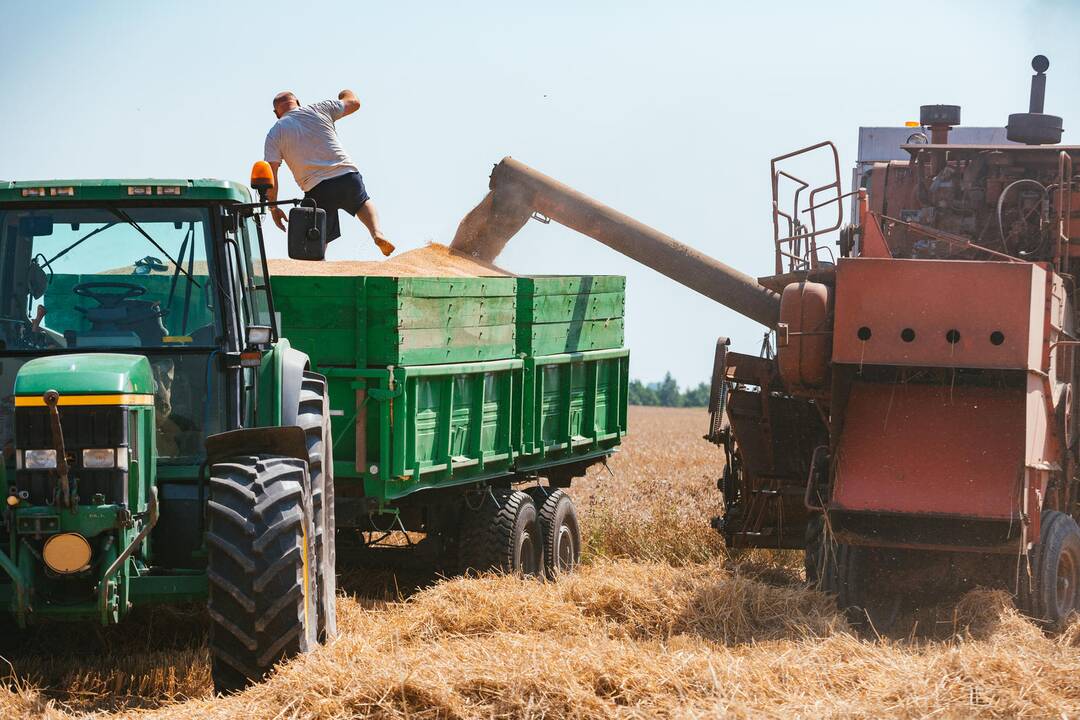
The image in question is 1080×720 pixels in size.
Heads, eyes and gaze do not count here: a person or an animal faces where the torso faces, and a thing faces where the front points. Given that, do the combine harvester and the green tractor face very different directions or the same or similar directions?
very different directions

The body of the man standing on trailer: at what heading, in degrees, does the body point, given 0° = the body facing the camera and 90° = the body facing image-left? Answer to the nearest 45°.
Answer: approximately 180°

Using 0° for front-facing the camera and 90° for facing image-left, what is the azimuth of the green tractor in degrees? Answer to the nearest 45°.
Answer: approximately 0°

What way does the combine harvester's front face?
away from the camera

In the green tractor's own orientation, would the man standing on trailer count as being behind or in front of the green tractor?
behind

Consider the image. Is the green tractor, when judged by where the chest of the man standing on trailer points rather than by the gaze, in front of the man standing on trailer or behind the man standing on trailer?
behind
